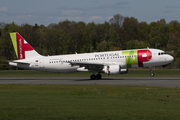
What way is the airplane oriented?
to the viewer's right
